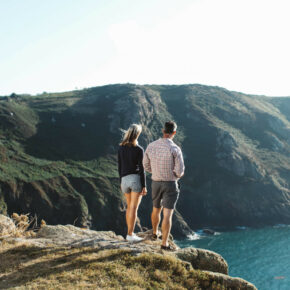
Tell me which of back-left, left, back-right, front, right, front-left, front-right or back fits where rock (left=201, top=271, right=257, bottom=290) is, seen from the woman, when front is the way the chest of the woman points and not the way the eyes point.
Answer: right

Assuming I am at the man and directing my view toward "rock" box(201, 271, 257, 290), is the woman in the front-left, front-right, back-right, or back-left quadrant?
back-right

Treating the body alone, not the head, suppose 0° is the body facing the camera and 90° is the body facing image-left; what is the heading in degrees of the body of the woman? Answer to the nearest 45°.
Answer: approximately 225°

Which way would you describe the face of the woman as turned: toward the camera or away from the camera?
away from the camera

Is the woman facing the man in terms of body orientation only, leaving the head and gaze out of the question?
no

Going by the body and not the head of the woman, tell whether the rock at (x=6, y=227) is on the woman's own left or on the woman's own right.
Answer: on the woman's own left
